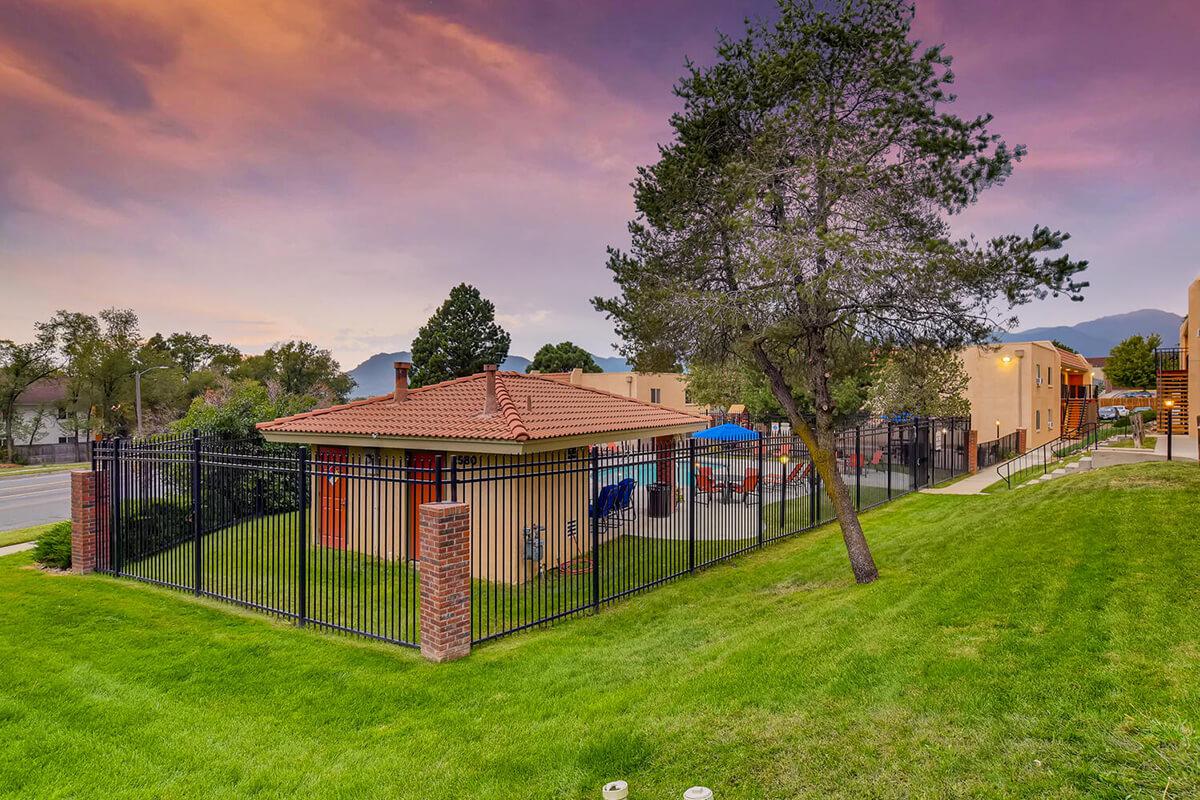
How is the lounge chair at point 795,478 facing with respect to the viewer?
to the viewer's left

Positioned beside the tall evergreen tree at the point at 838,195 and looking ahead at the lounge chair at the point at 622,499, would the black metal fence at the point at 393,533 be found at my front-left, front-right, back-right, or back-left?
front-left

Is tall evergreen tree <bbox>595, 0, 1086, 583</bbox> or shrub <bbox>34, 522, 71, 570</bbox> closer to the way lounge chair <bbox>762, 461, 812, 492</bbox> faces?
the shrub

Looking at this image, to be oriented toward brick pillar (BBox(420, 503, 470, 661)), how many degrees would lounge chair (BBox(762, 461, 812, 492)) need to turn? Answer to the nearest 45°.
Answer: approximately 90° to its left

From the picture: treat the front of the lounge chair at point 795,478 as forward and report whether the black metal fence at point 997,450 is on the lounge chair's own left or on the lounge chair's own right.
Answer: on the lounge chair's own right

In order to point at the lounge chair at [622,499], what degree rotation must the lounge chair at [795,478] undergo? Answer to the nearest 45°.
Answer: approximately 45° to its left

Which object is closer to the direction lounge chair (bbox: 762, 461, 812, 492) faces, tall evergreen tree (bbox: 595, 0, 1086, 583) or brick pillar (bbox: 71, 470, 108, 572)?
the brick pillar

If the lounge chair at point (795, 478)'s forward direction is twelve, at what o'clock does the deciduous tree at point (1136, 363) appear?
The deciduous tree is roughly at 4 o'clock from the lounge chair.

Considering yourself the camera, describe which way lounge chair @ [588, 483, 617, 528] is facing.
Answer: facing away from the viewer and to the left of the viewer
